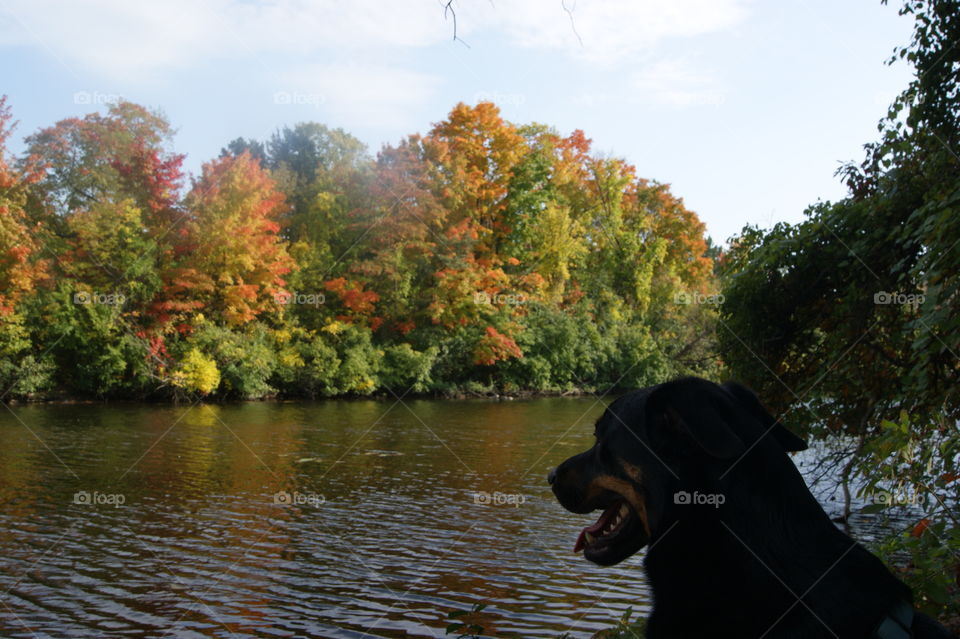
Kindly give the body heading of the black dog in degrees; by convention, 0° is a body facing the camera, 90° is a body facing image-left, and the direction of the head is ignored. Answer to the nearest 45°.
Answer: approximately 90°

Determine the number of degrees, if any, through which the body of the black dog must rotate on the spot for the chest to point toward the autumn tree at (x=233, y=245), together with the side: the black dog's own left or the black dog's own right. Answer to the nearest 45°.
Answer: approximately 45° to the black dog's own right
